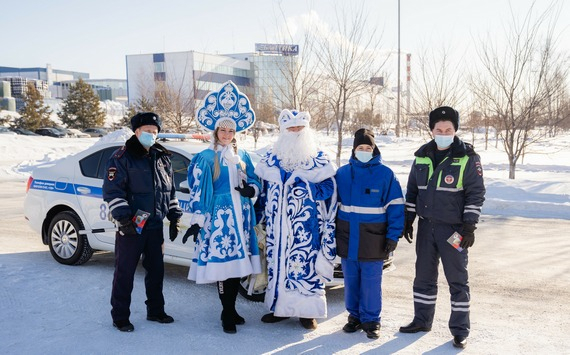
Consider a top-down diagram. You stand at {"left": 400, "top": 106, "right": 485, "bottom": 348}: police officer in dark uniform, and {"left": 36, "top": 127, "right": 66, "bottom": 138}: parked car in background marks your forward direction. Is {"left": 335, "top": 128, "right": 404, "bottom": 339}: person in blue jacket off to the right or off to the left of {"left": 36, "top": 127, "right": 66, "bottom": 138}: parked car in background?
left

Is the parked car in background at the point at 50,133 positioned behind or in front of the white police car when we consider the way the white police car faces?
behind

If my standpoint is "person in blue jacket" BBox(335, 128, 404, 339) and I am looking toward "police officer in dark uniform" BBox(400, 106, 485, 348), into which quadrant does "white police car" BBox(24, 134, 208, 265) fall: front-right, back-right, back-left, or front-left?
back-left

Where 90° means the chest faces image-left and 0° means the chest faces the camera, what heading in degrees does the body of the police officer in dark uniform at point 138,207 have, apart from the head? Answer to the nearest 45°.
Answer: approximately 315°

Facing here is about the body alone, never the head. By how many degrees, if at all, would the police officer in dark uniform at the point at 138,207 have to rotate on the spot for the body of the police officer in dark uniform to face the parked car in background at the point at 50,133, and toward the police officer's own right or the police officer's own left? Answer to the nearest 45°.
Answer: approximately 135° to the police officer's own left
